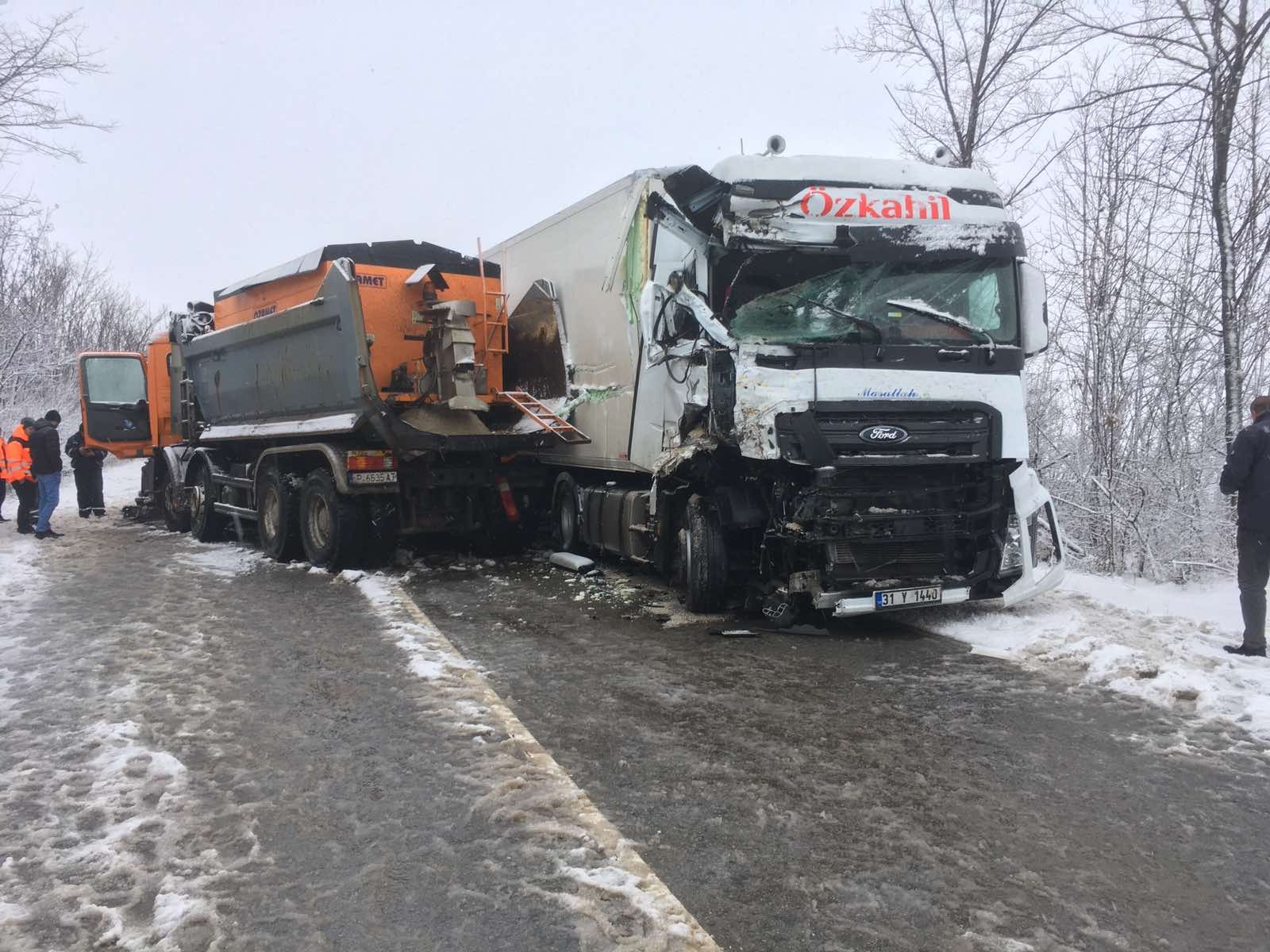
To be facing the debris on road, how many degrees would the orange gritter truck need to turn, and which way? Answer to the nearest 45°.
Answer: approximately 180°

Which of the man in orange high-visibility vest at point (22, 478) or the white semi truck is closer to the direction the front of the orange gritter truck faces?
the man in orange high-visibility vest

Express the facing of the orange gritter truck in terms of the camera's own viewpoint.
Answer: facing away from the viewer and to the left of the viewer

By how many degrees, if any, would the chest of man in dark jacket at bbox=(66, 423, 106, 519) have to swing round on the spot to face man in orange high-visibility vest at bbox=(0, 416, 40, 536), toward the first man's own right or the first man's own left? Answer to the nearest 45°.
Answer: approximately 45° to the first man's own right

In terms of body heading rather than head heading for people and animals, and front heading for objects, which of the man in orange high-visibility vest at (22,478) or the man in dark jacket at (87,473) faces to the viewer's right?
the man in orange high-visibility vest

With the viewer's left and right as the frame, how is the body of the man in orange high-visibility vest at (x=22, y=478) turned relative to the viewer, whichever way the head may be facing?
facing to the right of the viewer

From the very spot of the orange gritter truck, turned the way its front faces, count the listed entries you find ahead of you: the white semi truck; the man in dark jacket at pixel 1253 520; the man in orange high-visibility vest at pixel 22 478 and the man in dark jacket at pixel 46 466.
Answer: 2
